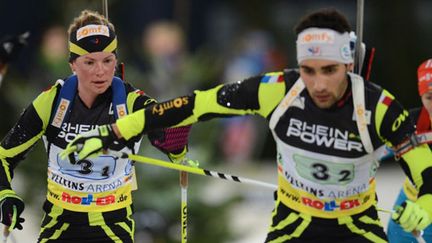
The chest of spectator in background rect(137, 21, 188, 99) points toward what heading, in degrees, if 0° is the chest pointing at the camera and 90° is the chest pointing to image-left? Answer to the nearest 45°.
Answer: approximately 0°

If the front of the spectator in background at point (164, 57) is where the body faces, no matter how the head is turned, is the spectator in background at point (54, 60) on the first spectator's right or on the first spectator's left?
on the first spectator's right

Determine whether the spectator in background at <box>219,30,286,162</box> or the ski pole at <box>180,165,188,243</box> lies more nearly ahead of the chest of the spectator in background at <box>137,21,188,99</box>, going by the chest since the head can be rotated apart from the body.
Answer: the ski pole

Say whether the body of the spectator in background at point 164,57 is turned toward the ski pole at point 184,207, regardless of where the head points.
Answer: yes
